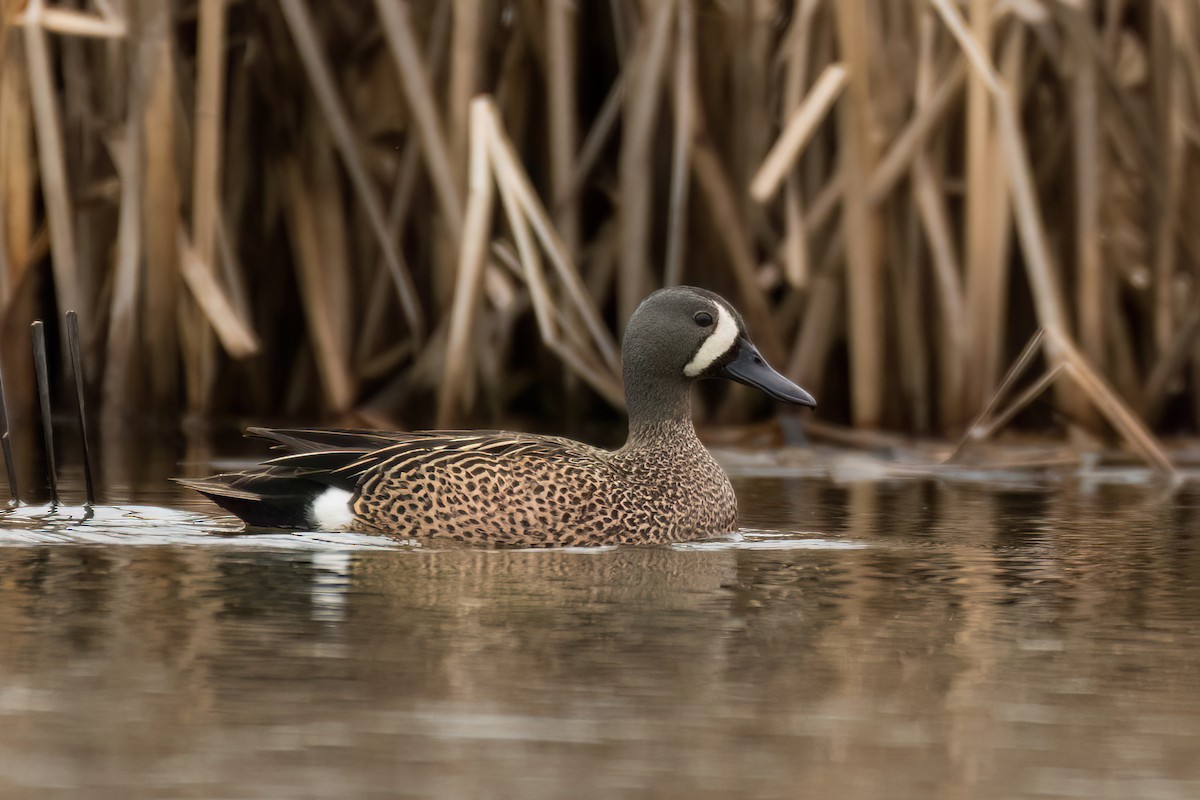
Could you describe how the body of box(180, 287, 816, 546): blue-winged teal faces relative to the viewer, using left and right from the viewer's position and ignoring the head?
facing to the right of the viewer

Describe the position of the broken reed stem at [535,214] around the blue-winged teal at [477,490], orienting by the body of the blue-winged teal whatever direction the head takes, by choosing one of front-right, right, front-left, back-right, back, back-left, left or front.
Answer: left

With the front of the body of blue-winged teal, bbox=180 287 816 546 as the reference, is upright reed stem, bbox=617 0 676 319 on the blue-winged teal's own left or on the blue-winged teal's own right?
on the blue-winged teal's own left

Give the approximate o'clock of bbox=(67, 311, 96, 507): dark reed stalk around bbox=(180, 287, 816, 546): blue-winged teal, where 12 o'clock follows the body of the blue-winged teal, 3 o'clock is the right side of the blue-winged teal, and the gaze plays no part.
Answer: The dark reed stalk is roughly at 6 o'clock from the blue-winged teal.

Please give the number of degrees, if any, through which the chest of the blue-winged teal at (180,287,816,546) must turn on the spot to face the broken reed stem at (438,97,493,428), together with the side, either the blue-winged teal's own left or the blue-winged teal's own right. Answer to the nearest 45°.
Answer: approximately 90° to the blue-winged teal's own left

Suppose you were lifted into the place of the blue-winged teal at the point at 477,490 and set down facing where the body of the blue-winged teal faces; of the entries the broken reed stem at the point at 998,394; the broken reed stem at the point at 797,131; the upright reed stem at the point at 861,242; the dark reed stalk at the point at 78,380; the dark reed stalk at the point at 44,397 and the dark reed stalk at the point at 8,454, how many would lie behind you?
3

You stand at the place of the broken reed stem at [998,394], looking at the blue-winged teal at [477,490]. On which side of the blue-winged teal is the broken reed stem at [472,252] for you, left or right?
right

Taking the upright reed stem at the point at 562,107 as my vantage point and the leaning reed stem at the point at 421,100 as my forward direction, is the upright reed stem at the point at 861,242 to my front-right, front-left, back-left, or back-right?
back-left

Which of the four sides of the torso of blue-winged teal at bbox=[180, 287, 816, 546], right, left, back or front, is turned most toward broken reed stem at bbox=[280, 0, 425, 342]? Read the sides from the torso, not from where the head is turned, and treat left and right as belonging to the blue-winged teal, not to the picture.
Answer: left

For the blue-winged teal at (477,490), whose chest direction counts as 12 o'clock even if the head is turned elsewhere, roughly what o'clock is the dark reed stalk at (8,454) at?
The dark reed stalk is roughly at 6 o'clock from the blue-winged teal.

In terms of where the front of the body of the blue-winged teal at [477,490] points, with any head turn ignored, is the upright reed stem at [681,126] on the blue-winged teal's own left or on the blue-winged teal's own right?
on the blue-winged teal's own left
